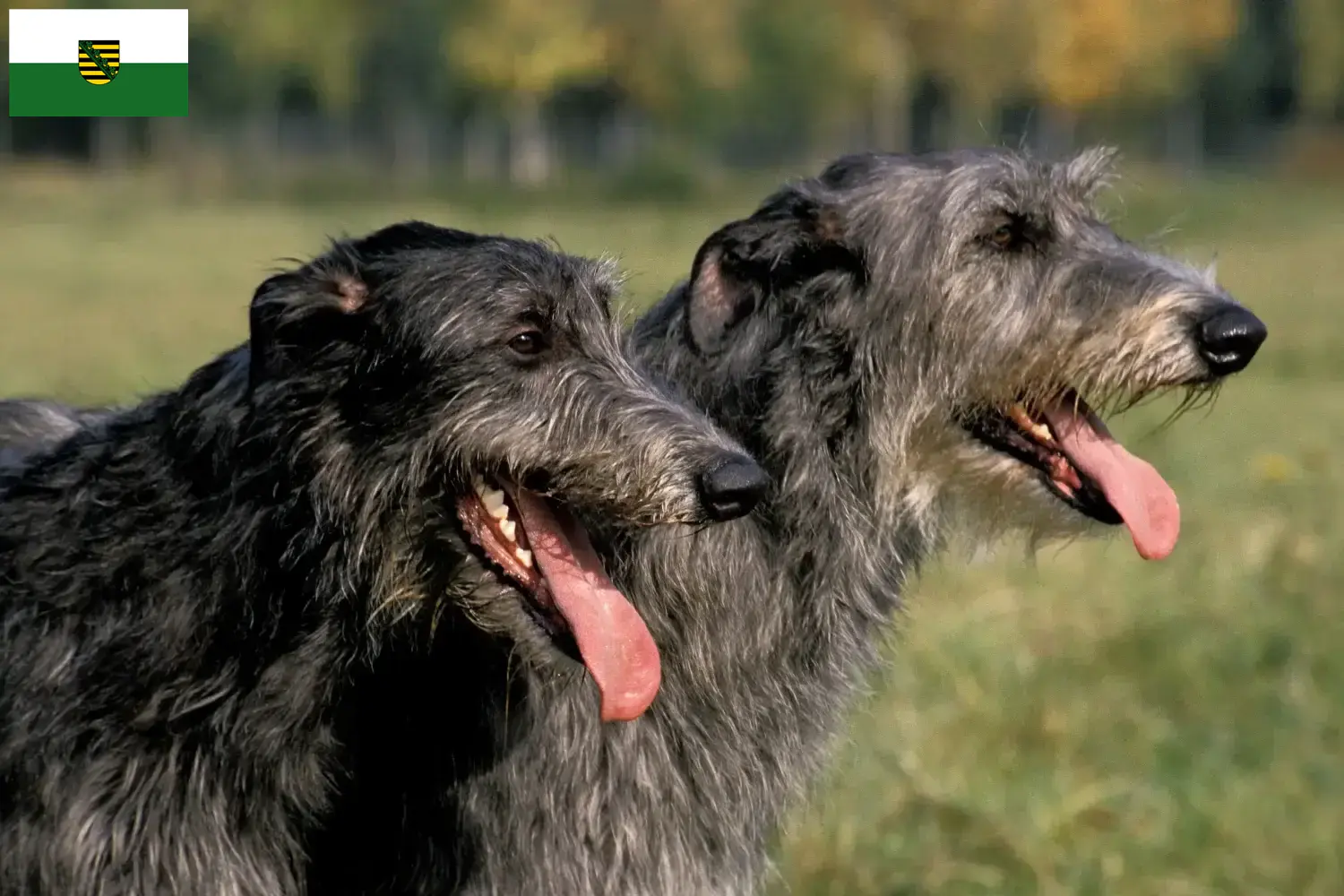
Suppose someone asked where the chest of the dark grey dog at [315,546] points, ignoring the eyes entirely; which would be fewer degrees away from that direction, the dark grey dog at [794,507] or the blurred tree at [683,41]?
the dark grey dog

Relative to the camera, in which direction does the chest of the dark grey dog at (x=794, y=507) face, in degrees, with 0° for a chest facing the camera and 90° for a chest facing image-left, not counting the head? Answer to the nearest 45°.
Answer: approximately 270°

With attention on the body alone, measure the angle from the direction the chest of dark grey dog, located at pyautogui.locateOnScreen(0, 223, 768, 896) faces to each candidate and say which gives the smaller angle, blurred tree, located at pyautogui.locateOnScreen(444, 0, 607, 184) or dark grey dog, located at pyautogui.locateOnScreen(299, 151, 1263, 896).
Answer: the dark grey dog

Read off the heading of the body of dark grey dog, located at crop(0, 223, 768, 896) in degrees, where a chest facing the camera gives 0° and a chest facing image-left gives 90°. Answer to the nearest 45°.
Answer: approximately 270°

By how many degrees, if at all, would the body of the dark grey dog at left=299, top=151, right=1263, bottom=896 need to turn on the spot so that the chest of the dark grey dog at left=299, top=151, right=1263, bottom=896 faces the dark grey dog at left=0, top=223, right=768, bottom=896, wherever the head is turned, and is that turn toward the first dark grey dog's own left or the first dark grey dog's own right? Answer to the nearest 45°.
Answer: approximately 135° to the first dark grey dog's own right

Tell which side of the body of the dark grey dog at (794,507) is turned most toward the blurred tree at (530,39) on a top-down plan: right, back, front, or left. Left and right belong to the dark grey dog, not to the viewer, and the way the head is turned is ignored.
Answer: left

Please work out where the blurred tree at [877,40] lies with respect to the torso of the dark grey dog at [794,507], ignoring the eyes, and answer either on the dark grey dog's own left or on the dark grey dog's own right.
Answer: on the dark grey dog's own left

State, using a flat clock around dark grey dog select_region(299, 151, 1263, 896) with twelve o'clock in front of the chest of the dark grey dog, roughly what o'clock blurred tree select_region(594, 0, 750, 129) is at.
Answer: The blurred tree is roughly at 9 o'clock from the dark grey dog.

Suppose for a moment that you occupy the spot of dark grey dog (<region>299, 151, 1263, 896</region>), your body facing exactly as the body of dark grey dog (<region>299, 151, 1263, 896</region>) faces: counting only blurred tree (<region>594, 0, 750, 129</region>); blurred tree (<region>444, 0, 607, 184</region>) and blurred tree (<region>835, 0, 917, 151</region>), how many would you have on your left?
3

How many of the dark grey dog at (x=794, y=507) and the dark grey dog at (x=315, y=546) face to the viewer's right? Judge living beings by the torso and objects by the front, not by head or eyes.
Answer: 2

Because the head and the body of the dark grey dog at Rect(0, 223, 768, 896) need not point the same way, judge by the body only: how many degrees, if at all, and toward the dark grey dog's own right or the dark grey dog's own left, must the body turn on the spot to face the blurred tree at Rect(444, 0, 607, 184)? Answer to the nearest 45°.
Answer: approximately 90° to the dark grey dog's own left
